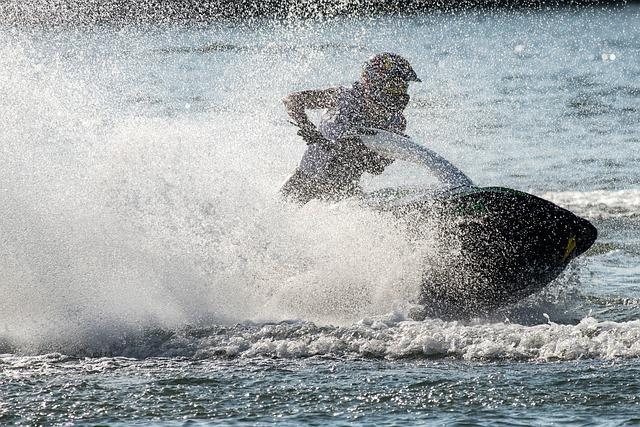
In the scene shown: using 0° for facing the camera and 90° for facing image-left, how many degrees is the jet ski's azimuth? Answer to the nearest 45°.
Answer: approximately 270°

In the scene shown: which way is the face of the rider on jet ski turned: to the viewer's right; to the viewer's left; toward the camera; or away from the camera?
to the viewer's right
